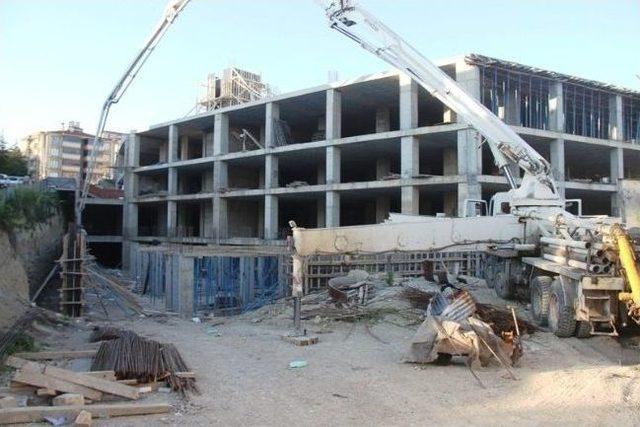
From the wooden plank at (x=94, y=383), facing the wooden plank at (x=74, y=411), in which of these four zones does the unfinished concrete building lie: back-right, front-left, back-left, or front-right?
back-left

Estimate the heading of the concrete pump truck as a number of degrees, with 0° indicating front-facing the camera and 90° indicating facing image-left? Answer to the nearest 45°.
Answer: approximately 135°

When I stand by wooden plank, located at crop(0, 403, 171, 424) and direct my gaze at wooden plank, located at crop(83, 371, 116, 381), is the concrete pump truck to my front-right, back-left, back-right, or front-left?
front-right

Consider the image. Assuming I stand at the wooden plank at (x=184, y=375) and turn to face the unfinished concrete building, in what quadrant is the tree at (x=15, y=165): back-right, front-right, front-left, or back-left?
front-left

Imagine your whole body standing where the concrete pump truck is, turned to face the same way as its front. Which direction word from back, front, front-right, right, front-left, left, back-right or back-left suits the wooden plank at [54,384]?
left

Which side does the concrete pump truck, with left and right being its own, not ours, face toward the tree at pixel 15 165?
front

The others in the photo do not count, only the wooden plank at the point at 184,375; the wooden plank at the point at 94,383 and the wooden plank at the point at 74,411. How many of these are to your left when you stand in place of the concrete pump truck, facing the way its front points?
3

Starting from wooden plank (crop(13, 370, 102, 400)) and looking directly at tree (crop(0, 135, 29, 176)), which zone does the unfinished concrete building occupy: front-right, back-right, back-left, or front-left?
front-right

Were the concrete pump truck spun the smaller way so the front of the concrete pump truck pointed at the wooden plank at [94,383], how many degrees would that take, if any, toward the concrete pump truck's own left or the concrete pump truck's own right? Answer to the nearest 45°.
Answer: approximately 90° to the concrete pump truck's own left

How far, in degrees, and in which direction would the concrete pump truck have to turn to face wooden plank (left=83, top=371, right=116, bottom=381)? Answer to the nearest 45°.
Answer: approximately 90° to its left

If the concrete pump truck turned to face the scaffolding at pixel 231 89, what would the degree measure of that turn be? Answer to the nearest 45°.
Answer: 0° — it already faces it
